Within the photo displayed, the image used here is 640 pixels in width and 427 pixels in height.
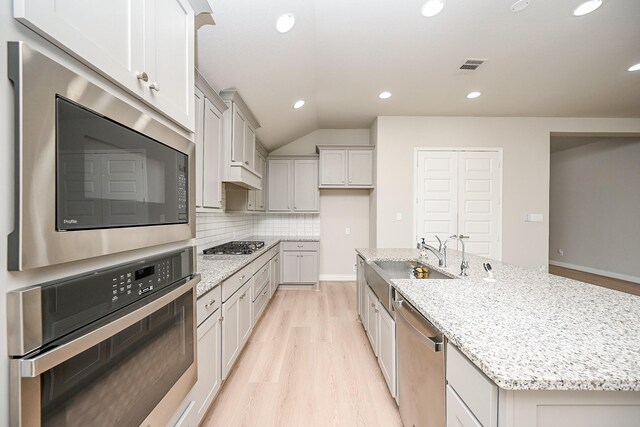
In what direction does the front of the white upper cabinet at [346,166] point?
toward the camera

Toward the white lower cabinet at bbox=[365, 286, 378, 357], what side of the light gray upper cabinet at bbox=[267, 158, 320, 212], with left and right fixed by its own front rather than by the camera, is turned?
front

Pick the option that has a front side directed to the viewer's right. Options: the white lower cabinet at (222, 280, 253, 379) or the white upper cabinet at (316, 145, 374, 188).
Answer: the white lower cabinet

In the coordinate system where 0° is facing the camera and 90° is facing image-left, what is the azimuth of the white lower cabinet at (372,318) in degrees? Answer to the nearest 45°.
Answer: approximately 90°

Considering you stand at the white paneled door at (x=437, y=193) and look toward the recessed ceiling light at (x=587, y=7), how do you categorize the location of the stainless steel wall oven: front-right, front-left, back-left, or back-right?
front-right

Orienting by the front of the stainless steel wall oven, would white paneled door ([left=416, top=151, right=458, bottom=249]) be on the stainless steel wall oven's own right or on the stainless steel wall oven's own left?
on the stainless steel wall oven's own left

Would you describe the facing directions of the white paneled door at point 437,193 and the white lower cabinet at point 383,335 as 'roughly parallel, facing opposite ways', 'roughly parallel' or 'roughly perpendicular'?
roughly perpendicular

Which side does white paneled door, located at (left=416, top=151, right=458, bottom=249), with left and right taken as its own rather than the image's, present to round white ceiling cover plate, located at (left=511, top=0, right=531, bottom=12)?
front

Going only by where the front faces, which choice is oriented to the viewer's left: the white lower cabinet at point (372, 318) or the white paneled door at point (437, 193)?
the white lower cabinet

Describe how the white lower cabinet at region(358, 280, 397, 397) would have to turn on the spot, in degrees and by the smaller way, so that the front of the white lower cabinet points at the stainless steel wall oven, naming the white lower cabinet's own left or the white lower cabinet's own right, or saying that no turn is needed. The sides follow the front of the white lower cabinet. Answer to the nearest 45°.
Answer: approximately 45° to the white lower cabinet's own left

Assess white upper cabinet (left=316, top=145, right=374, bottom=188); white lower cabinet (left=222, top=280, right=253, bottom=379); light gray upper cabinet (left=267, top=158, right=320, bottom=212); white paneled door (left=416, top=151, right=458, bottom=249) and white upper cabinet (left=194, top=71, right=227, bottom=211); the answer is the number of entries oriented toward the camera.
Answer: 3

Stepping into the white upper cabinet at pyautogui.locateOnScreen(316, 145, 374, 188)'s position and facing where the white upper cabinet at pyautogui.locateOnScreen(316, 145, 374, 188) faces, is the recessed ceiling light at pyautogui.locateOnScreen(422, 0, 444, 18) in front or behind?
in front

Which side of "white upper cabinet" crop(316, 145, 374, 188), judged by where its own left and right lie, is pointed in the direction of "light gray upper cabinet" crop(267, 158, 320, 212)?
right

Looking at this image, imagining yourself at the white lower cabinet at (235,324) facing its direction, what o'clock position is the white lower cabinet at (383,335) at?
the white lower cabinet at (383,335) is roughly at 1 o'clock from the white lower cabinet at (235,324).

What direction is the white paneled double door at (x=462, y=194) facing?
toward the camera

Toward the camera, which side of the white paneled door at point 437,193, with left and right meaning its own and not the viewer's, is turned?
front

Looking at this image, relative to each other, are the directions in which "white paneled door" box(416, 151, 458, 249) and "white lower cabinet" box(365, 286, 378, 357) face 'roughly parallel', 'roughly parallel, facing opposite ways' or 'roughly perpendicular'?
roughly perpendicular

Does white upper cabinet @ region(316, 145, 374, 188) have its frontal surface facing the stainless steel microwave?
yes
